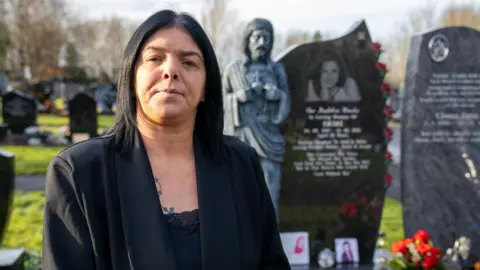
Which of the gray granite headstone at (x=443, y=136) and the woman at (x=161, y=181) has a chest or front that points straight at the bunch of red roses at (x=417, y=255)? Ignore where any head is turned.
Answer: the gray granite headstone

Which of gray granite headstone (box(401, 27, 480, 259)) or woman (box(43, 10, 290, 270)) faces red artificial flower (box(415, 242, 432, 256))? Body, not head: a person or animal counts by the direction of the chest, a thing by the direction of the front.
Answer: the gray granite headstone

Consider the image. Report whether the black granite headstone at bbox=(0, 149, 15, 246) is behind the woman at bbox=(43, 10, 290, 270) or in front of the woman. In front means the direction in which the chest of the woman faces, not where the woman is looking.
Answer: behind

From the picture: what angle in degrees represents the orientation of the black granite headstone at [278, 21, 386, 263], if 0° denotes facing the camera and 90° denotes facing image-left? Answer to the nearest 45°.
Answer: approximately 0°

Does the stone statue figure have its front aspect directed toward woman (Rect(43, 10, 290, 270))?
yes

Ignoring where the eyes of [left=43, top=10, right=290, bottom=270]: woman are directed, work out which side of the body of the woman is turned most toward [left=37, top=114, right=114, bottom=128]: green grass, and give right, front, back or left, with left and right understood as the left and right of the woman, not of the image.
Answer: back

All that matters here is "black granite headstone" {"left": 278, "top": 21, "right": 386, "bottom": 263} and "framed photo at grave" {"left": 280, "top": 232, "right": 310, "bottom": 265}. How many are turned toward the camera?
2

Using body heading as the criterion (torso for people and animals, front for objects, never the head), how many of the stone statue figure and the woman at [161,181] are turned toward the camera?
2

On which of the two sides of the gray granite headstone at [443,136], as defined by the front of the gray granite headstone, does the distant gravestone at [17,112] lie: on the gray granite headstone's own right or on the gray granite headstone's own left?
on the gray granite headstone's own right

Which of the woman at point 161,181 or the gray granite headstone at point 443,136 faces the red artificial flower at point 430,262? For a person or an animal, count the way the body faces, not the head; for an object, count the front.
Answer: the gray granite headstone
